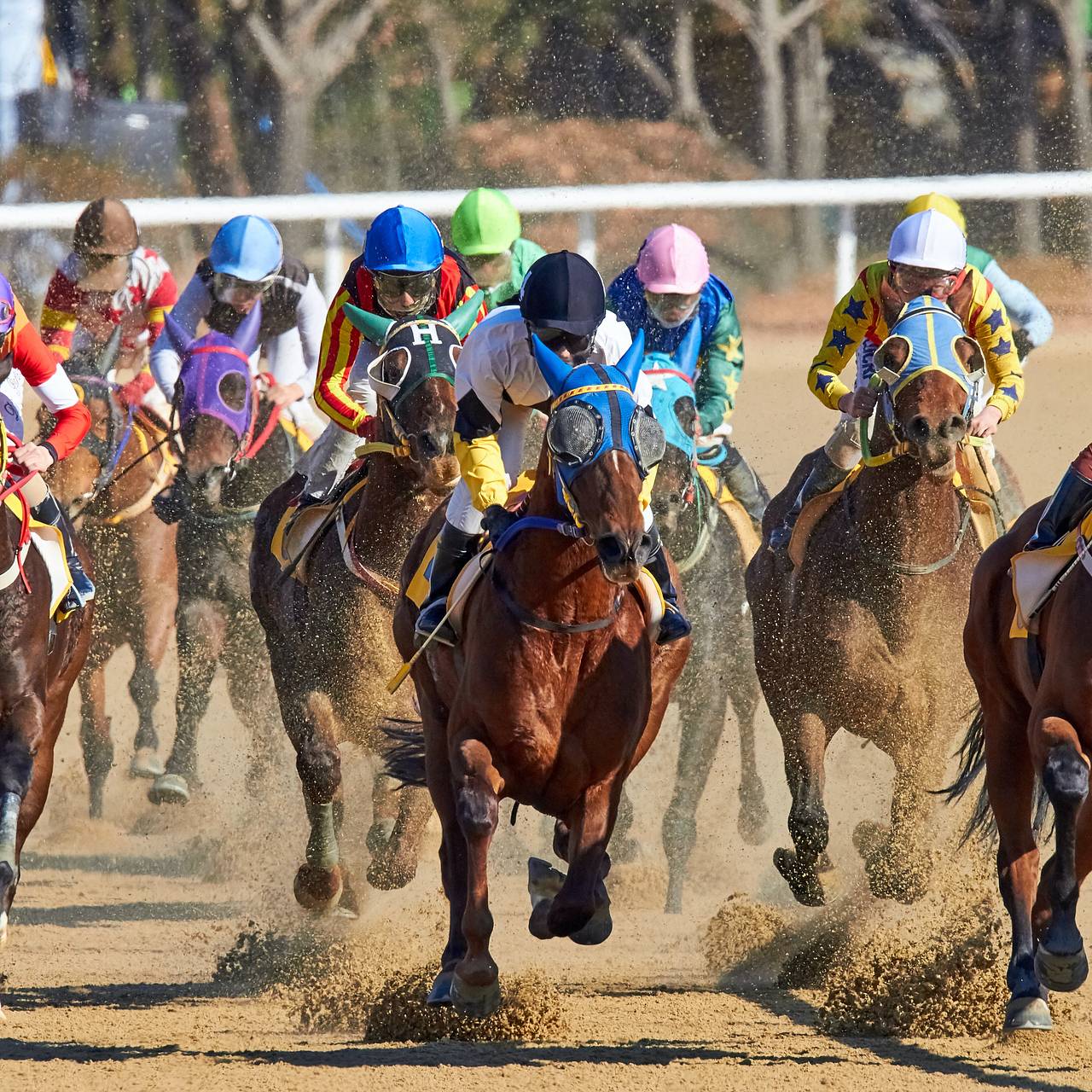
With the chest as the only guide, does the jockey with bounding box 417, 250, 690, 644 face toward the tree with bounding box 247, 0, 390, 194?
no

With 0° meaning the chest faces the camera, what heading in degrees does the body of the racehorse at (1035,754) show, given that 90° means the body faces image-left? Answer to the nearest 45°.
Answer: approximately 315°

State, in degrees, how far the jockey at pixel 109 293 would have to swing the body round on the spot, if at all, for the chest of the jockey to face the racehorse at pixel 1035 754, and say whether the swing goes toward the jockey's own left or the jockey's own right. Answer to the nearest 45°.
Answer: approximately 45° to the jockey's own left

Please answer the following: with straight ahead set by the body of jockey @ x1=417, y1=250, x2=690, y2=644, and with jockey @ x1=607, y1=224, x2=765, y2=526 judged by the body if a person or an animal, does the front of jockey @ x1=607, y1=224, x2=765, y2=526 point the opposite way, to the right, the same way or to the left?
the same way

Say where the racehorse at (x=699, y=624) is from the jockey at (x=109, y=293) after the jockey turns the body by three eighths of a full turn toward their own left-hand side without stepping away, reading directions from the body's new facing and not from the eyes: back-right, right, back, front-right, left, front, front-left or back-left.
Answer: right

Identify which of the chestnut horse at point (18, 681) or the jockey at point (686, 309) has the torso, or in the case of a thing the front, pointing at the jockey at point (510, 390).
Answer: the jockey at point (686, 309)

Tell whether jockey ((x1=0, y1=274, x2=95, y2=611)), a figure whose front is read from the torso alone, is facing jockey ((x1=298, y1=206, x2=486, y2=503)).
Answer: no

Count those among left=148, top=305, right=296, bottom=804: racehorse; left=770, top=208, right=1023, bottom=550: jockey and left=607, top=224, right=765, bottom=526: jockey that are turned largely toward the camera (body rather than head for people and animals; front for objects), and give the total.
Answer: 3

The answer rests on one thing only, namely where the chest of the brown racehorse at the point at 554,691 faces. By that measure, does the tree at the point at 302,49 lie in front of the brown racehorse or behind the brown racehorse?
behind

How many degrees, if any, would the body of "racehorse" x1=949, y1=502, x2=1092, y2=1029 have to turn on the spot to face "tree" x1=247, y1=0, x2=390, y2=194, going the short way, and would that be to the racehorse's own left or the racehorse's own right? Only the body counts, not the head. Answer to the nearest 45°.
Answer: approximately 180°

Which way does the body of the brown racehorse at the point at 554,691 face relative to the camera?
toward the camera

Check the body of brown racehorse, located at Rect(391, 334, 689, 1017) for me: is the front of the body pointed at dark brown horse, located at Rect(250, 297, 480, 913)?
no

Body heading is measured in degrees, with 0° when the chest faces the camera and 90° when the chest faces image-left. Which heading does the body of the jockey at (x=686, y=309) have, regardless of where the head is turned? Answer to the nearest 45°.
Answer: approximately 0°

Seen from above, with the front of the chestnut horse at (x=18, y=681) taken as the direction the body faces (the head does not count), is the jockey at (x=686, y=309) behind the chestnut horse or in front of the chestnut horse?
behind

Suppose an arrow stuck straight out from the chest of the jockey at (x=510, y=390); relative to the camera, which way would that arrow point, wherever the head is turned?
toward the camera
